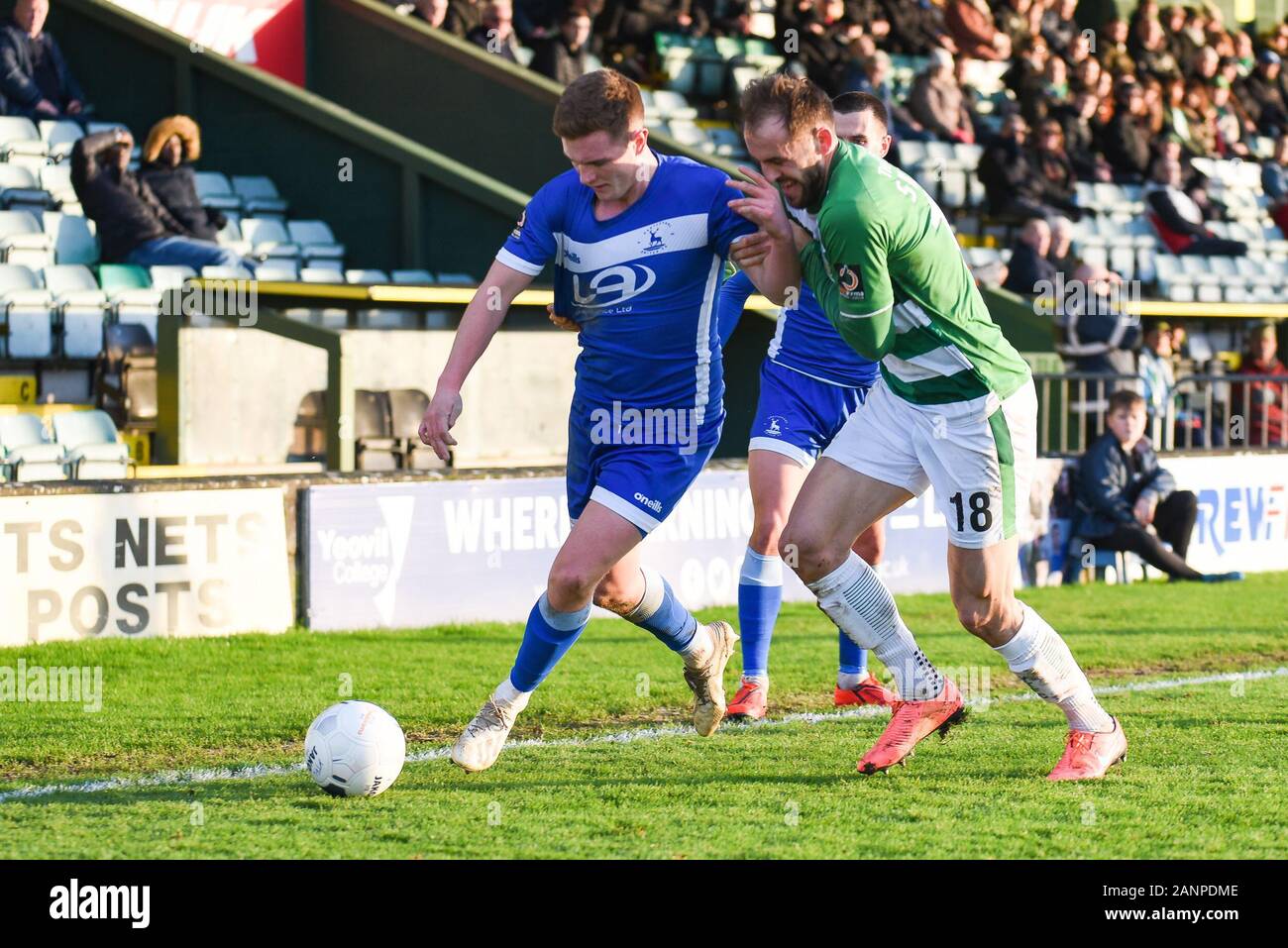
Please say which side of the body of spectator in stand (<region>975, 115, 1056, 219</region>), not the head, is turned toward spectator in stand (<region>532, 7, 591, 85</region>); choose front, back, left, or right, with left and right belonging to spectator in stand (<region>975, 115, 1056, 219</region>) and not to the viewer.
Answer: right

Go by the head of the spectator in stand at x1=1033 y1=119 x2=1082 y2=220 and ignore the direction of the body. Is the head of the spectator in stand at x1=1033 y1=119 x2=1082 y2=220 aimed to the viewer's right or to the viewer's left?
to the viewer's left

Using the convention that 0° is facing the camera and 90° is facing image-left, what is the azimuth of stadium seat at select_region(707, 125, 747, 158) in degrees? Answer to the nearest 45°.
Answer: approximately 315°

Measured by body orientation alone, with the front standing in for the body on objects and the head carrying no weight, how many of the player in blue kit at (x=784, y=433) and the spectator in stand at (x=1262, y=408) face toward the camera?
2

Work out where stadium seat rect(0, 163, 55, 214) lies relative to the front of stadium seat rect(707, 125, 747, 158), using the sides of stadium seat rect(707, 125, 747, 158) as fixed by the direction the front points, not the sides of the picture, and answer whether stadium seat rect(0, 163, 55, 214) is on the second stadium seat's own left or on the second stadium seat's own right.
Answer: on the second stadium seat's own right

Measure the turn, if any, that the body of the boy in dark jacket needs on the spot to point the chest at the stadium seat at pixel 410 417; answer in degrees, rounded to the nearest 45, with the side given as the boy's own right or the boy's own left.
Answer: approximately 135° to the boy's own right
